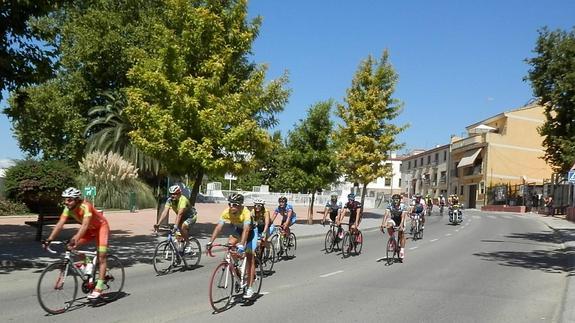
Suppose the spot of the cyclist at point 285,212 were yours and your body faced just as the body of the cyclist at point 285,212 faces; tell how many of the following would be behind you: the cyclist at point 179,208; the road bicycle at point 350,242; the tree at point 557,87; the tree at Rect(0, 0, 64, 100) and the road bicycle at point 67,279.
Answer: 2

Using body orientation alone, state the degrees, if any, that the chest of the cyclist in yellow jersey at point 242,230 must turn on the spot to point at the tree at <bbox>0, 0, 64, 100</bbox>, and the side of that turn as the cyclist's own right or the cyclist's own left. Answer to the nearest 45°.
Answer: approximately 90° to the cyclist's own right

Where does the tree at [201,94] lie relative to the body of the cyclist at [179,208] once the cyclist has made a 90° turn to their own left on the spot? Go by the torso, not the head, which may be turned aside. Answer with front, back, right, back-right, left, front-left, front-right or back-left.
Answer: back-left

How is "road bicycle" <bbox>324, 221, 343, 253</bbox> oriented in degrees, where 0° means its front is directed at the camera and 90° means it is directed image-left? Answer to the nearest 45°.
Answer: approximately 45°

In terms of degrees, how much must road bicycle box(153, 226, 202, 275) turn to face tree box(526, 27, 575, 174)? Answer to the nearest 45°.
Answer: approximately 180°

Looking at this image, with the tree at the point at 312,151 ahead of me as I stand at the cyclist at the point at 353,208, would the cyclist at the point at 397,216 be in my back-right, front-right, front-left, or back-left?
back-right

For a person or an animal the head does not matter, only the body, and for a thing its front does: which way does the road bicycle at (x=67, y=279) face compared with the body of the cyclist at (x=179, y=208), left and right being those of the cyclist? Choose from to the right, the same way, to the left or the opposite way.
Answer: the same way

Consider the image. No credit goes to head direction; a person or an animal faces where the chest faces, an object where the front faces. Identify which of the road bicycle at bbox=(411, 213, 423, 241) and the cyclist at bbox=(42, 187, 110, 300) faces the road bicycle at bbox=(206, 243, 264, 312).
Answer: the road bicycle at bbox=(411, 213, 423, 241)

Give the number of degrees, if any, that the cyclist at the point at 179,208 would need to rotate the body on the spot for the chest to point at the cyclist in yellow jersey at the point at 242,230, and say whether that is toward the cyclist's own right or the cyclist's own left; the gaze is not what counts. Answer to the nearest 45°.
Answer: approximately 45° to the cyclist's own left

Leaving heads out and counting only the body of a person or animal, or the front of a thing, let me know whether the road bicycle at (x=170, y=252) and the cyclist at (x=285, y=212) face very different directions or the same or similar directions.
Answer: same or similar directions

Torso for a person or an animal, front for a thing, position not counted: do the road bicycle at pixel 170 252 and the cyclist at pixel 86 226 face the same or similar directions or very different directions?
same or similar directions

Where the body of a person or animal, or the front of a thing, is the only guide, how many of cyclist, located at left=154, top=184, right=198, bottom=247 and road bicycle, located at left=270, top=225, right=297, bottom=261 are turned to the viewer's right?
0

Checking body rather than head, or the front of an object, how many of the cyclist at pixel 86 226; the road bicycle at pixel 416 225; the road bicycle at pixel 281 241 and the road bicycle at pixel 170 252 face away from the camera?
0

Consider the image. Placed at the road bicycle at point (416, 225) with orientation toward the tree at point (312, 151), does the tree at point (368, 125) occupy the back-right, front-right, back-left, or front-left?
front-right

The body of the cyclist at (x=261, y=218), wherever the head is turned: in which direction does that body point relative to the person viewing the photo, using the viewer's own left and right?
facing the viewer and to the left of the viewer

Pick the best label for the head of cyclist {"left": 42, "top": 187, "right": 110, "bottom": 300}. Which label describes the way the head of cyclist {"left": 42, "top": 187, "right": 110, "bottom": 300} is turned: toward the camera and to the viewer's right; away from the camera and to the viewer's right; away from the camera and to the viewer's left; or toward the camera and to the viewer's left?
toward the camera and to the viewer's left

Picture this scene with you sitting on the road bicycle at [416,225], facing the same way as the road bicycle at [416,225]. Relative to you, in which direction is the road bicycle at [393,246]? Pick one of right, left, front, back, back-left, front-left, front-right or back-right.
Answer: front
